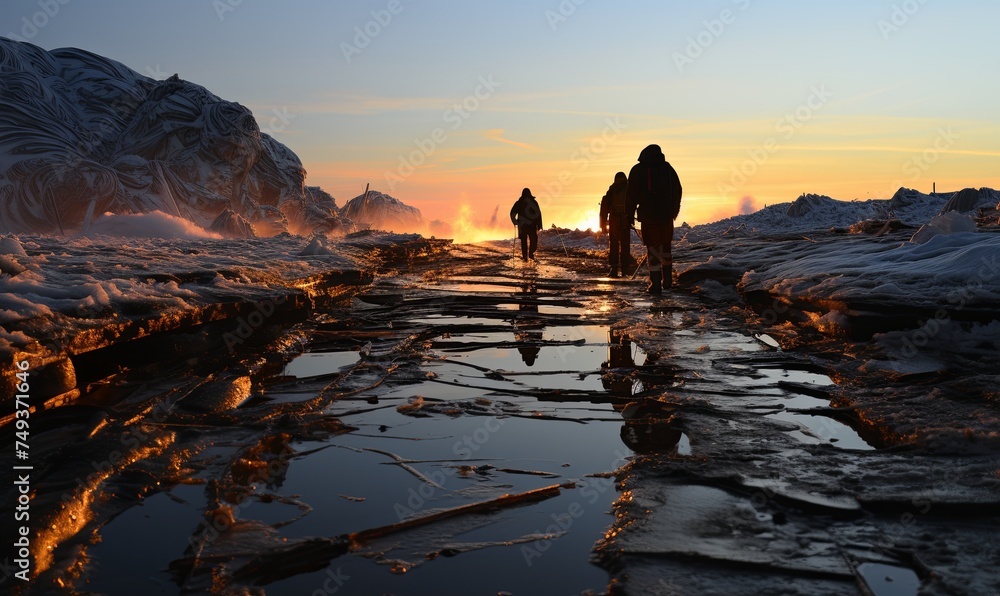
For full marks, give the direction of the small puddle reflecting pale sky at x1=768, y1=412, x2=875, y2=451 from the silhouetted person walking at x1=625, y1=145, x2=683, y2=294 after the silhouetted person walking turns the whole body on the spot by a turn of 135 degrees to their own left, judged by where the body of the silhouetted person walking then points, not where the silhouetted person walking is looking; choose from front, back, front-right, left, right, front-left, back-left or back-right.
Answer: front-left

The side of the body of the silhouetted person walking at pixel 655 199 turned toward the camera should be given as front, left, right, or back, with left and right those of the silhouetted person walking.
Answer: back

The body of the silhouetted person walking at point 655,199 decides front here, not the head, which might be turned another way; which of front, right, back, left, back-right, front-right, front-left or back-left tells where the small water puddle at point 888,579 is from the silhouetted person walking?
back

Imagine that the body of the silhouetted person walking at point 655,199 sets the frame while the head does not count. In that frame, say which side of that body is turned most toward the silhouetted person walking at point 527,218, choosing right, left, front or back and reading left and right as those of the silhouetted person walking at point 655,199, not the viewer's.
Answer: front

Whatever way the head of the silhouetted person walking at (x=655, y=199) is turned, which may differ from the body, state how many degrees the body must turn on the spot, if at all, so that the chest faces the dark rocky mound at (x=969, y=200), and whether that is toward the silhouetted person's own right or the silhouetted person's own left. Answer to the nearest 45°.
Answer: approximately 45° to the silhouetted person's own right
